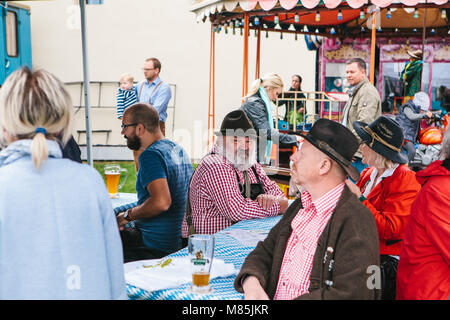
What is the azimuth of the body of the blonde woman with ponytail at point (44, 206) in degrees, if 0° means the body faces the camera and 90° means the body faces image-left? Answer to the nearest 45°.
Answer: approximately 180°

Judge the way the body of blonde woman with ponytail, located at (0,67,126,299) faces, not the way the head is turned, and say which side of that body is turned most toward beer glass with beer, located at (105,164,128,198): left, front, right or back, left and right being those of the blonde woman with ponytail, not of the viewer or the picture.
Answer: front

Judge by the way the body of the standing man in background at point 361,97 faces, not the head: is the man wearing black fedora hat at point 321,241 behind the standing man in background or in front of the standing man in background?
in front

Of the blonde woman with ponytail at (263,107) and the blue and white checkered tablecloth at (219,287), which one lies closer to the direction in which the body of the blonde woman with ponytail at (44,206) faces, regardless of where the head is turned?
the blonde woman with ponytail

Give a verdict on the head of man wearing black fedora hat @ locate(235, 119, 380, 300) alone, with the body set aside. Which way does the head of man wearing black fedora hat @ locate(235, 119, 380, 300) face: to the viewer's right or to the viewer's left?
to the viewer's left

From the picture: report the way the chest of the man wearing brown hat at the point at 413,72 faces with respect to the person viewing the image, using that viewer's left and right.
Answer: facing to the left of the viewer

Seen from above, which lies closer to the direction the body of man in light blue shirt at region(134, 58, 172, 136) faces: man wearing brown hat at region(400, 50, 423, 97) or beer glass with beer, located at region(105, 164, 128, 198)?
the beer glass with beer
